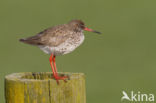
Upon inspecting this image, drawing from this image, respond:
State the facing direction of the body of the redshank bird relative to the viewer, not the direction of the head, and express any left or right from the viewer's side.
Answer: facing to the right of the viewer
